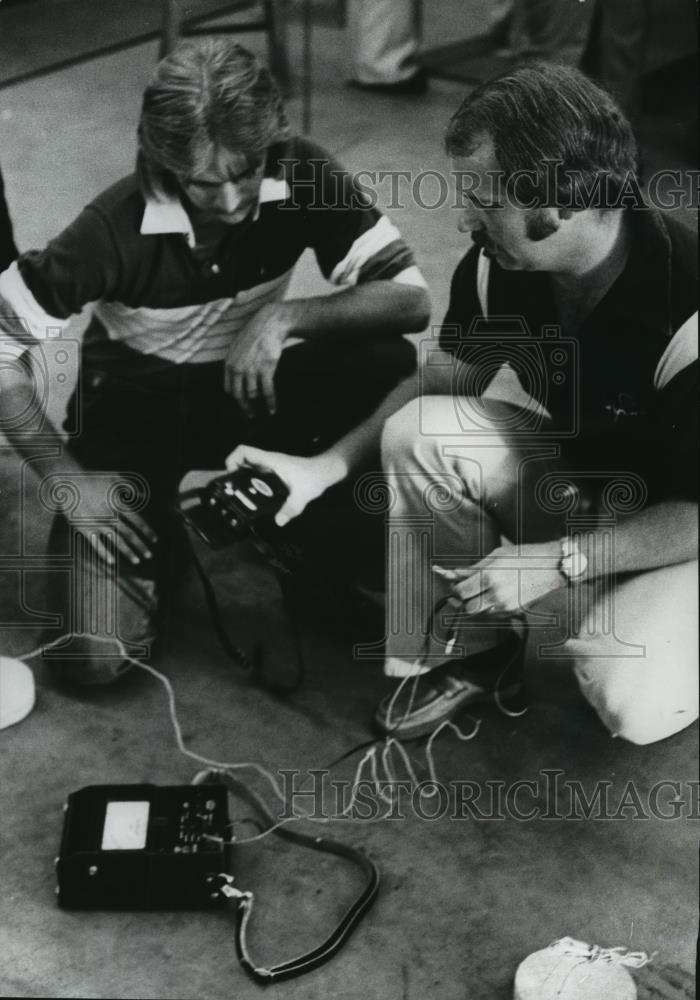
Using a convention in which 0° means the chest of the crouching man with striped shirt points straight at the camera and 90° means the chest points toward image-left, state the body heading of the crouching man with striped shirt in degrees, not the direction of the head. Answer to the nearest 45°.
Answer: approximately 0°

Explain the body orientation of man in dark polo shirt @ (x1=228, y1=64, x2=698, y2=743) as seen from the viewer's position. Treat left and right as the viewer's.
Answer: facing the viewer and to the left of the viewer

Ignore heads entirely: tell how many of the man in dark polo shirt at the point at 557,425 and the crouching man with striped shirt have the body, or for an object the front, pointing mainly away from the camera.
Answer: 0
